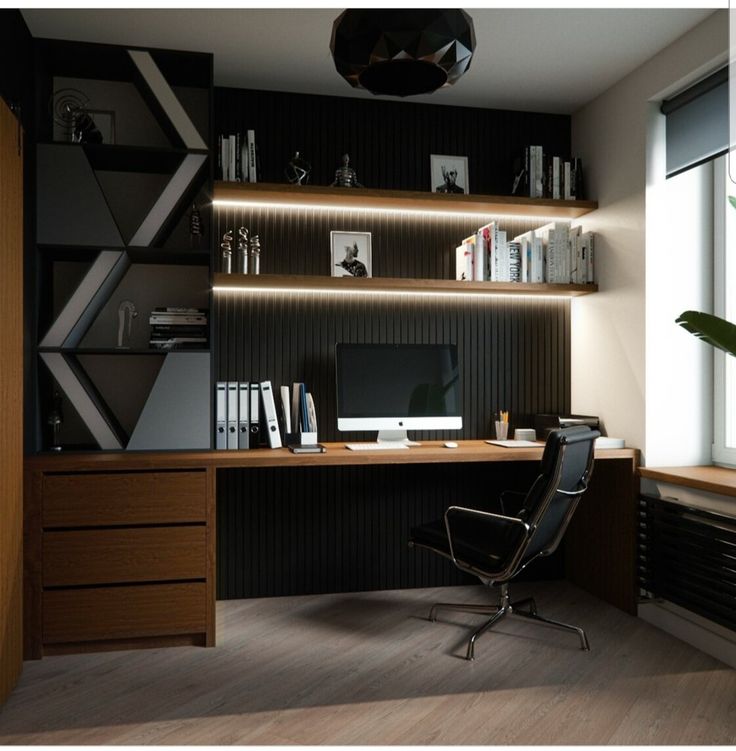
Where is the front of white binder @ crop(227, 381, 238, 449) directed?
toward the camera

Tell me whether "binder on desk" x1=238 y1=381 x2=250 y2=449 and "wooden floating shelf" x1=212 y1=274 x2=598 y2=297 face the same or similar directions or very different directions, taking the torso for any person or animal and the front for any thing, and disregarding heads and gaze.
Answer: same or similar directions

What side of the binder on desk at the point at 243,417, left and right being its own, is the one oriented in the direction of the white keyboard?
left

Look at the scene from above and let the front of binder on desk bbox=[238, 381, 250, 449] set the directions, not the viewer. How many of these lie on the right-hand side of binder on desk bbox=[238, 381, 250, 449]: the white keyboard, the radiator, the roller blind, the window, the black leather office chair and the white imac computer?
0

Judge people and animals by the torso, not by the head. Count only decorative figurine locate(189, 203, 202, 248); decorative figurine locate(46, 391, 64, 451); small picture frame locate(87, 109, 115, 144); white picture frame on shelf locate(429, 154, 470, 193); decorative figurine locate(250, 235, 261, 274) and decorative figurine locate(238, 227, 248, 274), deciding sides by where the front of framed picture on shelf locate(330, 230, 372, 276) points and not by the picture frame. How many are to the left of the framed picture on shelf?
1

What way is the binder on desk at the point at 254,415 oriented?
toward the camera

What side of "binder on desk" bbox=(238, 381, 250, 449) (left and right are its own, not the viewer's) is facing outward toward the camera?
front

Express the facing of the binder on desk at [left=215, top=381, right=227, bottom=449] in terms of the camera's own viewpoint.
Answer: facing the viewer

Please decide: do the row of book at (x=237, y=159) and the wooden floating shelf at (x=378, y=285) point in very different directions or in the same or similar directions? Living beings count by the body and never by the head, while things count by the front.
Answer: same or similar directions

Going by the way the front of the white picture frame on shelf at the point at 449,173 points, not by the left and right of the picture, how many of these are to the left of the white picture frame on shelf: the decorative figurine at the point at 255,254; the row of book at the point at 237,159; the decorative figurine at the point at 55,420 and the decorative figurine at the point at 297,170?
0

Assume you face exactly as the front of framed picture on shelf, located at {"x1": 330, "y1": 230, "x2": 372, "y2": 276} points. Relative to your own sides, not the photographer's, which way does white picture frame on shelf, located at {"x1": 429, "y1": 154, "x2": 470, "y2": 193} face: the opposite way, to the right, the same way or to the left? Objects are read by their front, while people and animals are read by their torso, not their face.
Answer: the same way

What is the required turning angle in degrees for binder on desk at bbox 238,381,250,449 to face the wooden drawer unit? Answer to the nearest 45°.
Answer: approximately 45° to its right
